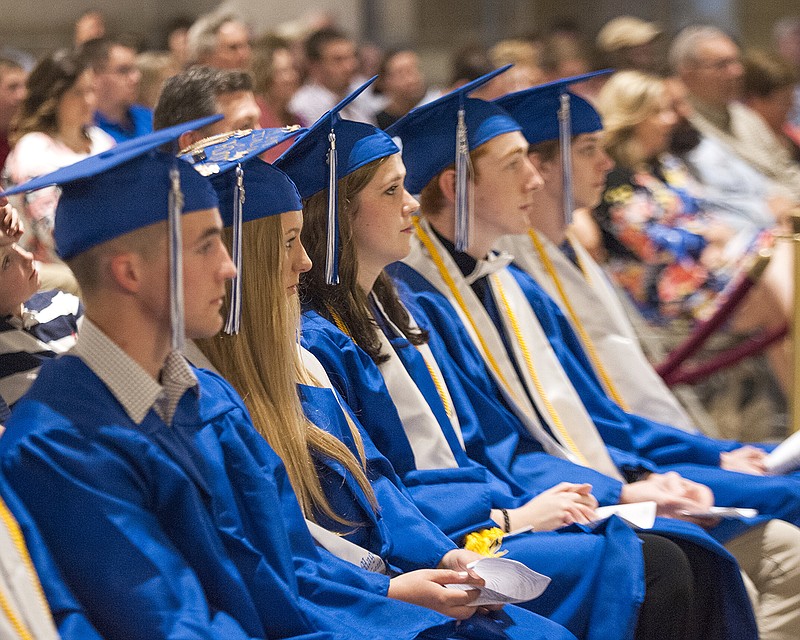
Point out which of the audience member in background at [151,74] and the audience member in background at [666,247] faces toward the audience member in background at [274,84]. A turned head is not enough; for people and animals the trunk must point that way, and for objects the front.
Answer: the audience member in background at [151,74]

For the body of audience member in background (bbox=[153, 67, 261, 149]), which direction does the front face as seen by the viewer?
to the viewer's right

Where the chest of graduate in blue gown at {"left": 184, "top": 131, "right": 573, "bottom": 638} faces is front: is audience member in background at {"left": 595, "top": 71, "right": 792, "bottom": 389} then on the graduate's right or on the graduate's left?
on the graduate's left

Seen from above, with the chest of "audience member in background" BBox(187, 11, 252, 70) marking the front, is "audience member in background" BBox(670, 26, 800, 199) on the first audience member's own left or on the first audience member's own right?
on the first audience member's own left
